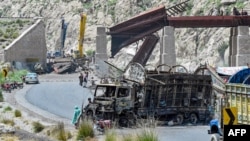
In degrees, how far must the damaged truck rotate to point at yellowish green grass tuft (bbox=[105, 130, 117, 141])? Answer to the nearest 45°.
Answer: approximately 45° to its left

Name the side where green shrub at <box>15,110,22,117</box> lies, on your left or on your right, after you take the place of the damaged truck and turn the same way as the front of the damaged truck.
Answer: on your right

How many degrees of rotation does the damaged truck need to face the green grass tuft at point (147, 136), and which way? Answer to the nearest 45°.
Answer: approximately 45° to its left

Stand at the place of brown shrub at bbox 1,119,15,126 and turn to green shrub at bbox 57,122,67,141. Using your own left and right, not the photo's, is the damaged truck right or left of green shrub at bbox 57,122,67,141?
left

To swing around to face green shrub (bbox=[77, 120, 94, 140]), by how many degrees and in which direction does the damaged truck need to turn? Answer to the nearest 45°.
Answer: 0° — it already faces it

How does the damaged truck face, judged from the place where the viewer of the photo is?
facing the viewer and to the left of the viewer

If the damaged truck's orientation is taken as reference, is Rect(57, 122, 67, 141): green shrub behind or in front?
in front

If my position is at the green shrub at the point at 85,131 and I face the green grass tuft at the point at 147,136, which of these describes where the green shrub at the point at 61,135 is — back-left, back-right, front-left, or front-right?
back-right
